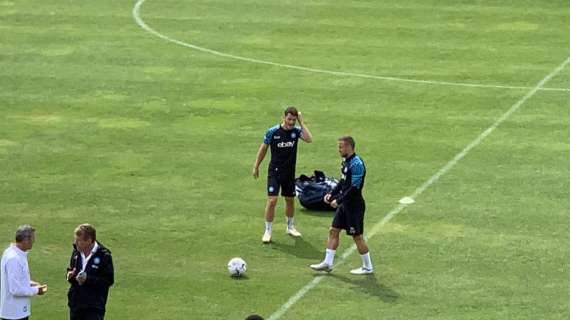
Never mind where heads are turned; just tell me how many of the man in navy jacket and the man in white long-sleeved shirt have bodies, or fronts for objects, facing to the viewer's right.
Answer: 1

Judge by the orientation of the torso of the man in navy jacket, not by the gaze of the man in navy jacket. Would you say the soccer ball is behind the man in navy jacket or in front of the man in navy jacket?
behind

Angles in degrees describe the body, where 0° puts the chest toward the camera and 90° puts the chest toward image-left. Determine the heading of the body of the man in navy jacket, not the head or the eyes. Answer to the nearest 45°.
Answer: approximately 45°

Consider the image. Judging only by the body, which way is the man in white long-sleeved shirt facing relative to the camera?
to the viewer's right

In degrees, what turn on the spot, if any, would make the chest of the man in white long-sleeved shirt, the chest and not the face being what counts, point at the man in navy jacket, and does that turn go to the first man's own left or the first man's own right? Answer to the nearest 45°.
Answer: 0° — they already face them
